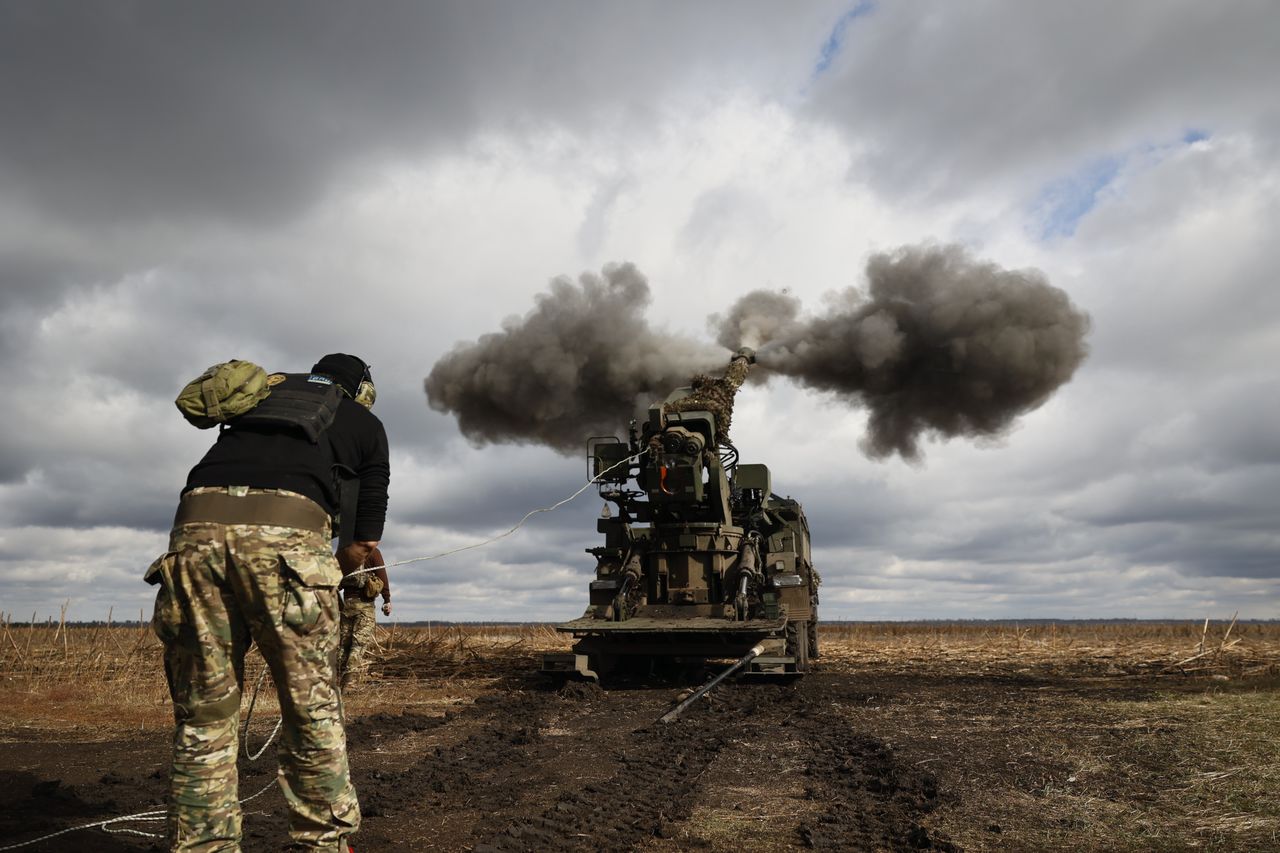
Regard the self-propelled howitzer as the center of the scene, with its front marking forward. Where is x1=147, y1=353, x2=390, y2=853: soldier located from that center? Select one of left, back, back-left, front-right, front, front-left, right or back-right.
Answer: back

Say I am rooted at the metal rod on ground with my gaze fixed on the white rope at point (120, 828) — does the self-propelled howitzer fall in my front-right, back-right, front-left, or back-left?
back-right

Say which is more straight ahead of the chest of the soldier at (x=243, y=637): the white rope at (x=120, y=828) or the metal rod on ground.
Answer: the metal rod on ground

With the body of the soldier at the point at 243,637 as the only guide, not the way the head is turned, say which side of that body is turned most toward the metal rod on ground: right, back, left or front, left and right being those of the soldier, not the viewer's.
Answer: front

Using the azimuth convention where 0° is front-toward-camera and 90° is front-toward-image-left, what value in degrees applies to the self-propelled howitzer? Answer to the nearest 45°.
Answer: approximately 180°

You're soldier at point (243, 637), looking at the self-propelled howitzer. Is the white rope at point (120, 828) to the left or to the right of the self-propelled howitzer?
left

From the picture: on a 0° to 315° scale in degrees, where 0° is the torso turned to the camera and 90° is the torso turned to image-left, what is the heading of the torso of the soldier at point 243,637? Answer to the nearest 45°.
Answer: approximately 225°

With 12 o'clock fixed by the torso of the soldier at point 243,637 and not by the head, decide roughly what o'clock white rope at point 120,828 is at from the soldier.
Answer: The white rope is roughly at 10 o'clock from the soldier.

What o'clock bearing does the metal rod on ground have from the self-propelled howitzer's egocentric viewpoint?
The metal rod on ground is roughly at 6 o'clock from the self-propelled howitzer.

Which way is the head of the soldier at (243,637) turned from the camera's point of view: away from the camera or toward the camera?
away from the camera

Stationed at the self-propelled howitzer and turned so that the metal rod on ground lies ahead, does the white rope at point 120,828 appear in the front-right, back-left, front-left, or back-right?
front-right

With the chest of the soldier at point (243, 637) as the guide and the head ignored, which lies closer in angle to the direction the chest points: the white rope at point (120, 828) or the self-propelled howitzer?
the self-propelled howitzer

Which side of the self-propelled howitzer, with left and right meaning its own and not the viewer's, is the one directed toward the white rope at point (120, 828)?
back

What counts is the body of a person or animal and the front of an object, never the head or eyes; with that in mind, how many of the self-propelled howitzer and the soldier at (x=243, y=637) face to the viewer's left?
0

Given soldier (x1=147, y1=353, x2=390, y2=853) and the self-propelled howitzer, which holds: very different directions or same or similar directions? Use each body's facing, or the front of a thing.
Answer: same or similar directions
